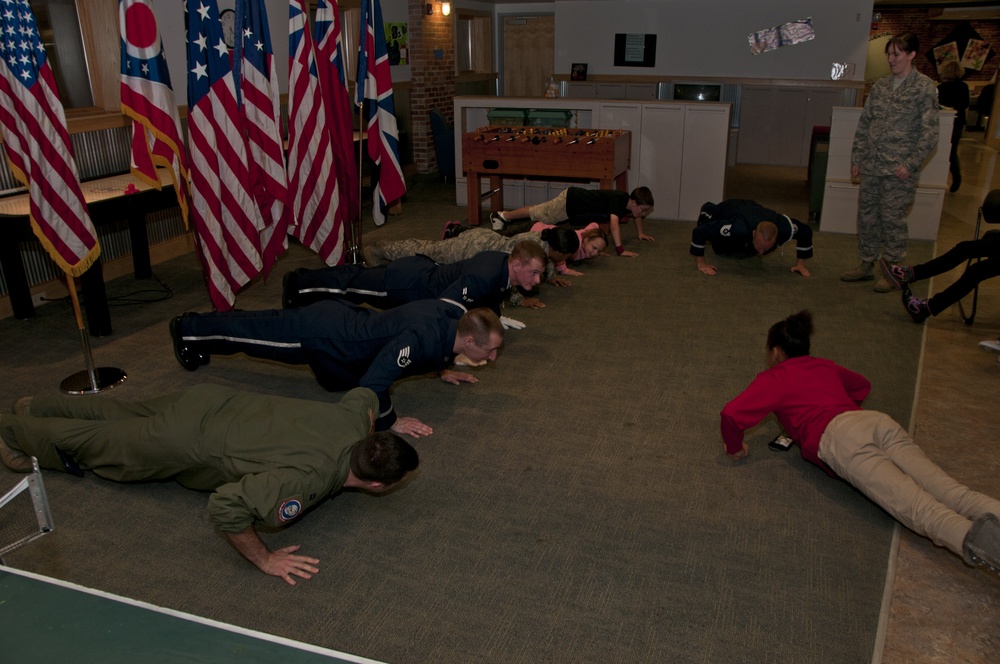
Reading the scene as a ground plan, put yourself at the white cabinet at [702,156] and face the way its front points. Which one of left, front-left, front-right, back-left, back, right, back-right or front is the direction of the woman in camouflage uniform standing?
front-left

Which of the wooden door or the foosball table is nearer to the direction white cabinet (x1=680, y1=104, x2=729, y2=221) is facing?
the foosball table

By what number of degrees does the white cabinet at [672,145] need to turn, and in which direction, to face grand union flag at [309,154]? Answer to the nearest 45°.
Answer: approximately 45° to its right

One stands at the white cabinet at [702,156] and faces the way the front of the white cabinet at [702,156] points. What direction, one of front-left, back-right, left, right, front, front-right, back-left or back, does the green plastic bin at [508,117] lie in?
right

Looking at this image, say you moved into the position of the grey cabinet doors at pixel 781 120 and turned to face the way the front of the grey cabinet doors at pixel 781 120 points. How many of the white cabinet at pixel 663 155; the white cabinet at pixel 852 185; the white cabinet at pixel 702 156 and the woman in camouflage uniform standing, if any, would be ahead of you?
4

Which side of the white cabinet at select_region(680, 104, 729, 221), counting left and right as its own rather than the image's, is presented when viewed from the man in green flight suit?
front

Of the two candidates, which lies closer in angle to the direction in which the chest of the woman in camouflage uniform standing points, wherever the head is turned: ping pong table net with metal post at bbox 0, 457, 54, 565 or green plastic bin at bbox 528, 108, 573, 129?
the ping pong table net with metal post

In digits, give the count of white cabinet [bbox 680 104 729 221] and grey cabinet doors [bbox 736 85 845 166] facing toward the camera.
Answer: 2

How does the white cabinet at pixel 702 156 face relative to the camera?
toward the camera

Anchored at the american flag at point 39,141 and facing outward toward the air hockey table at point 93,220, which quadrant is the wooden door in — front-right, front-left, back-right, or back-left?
front-right

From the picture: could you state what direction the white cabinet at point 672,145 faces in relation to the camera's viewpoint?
facing the viewer

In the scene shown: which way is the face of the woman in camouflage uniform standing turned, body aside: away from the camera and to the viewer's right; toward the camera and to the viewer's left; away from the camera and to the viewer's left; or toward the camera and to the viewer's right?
toward the camera and to the viewer's left

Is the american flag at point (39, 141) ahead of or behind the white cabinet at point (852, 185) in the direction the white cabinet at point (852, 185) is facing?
ahead

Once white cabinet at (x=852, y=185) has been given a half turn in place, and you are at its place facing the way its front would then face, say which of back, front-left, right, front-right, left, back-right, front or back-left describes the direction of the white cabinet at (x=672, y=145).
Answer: left
